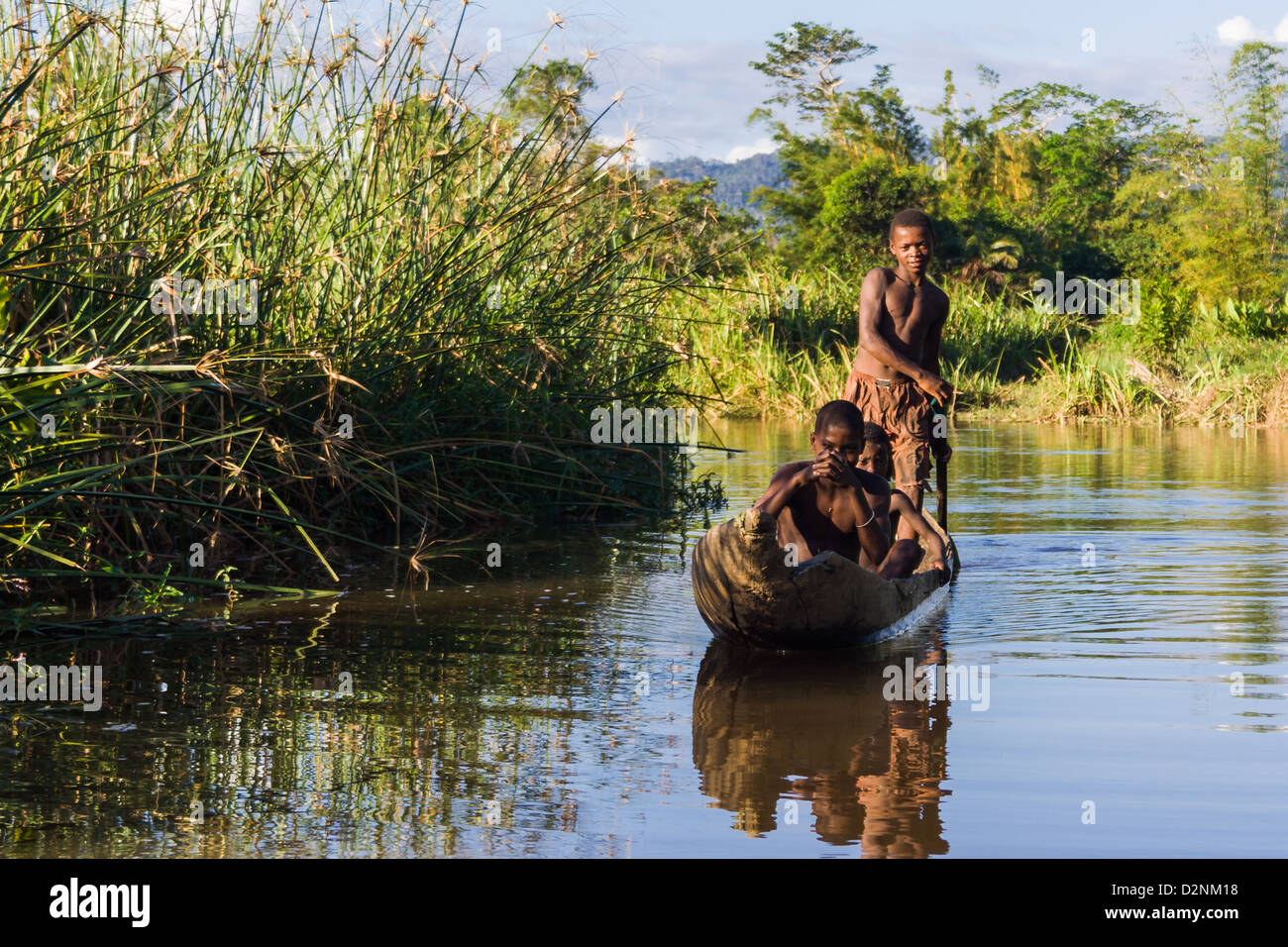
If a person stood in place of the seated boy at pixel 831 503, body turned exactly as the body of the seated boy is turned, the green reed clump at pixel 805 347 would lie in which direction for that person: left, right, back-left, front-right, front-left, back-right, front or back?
back

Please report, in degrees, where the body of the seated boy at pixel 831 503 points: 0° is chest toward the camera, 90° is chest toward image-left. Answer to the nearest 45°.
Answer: approximately 0°

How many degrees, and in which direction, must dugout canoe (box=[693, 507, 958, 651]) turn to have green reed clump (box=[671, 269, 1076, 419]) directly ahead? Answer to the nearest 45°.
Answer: approximately 135° to its right
